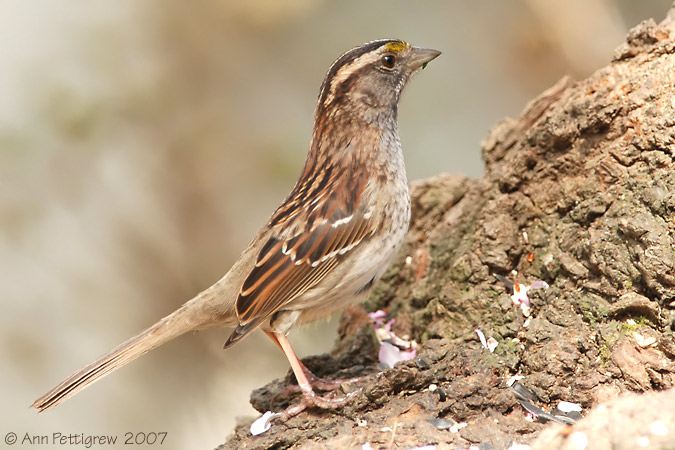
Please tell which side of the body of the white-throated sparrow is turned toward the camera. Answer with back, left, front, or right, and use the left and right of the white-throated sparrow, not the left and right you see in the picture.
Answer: right
